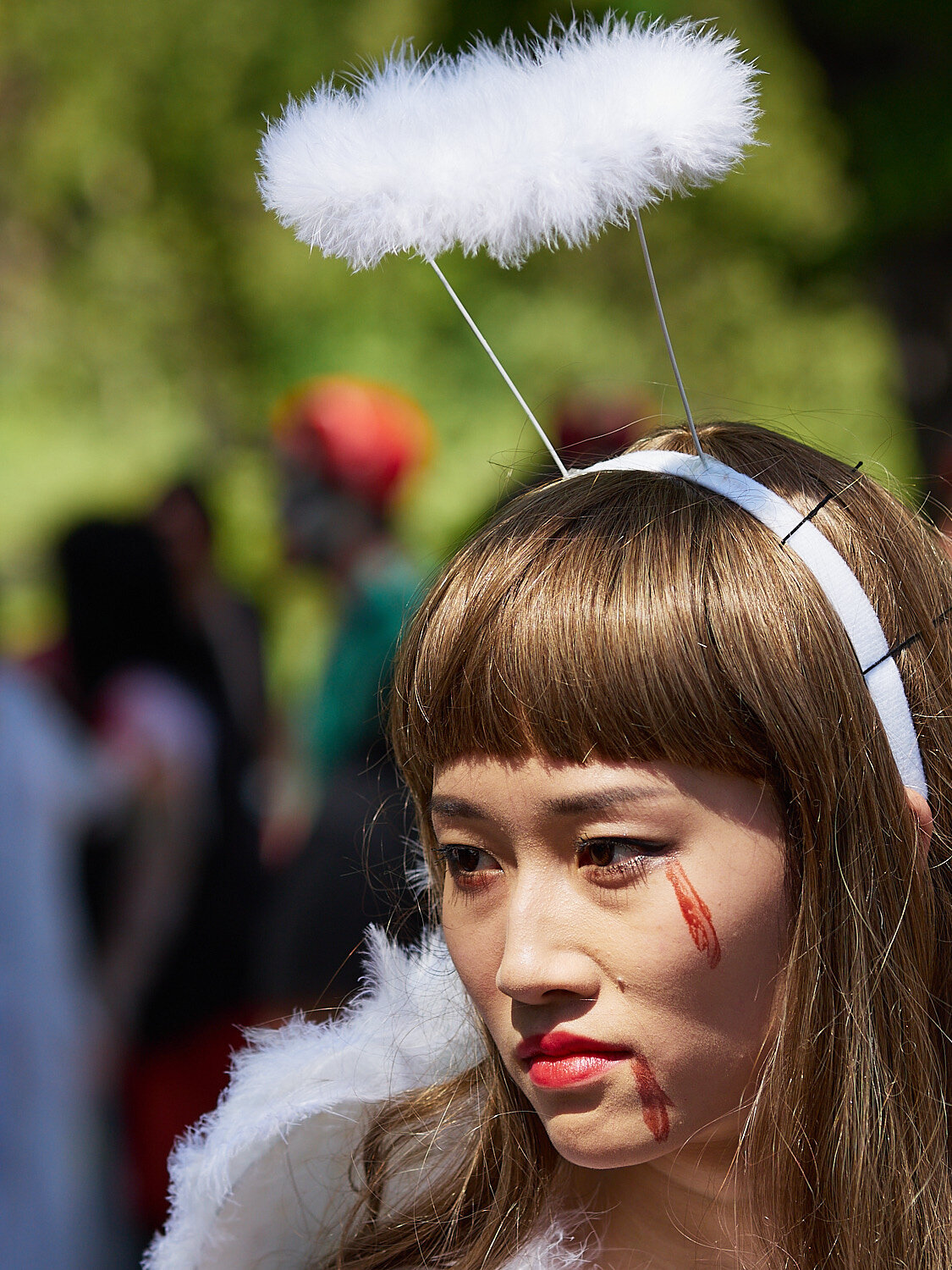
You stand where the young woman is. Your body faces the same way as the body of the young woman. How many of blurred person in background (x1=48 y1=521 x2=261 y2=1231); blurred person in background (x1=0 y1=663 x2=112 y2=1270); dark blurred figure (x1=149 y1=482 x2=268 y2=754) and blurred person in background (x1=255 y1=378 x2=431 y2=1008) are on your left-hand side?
0

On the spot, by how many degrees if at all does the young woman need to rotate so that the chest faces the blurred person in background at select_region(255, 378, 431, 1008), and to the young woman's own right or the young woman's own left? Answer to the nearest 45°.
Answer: approximately 135° to the young woman's own right

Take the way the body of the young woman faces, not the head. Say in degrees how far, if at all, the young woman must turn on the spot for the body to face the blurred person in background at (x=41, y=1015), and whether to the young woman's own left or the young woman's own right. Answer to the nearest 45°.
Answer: approximately 90° to the young woman's own right

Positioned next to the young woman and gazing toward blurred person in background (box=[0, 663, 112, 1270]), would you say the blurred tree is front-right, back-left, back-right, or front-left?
front-right

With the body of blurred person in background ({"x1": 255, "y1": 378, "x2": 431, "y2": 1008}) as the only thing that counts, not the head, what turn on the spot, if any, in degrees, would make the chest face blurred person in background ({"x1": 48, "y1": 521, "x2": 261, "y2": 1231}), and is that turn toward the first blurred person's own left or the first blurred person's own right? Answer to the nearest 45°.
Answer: approximately 45° to the first blurred person's own right

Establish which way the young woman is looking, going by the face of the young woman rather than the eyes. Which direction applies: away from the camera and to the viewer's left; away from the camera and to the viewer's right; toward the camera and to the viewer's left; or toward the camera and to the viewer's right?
toward the camera and to the viewer's left

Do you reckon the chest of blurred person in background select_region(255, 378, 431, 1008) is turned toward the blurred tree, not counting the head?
no

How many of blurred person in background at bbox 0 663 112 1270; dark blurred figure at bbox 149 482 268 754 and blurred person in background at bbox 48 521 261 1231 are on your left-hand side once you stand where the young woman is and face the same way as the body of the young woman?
0

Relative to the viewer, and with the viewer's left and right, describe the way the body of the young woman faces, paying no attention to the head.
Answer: facing the viewer and to the left of the viewer

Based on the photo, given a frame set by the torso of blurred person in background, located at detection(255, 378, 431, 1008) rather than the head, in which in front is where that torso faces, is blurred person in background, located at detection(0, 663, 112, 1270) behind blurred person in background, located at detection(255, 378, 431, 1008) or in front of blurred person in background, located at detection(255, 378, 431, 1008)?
in front

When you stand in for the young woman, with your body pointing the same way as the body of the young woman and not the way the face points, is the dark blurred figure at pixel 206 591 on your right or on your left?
on your right

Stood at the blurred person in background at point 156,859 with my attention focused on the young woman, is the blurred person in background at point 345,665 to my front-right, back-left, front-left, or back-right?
front-left

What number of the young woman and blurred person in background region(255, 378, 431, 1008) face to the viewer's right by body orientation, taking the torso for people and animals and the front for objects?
0
